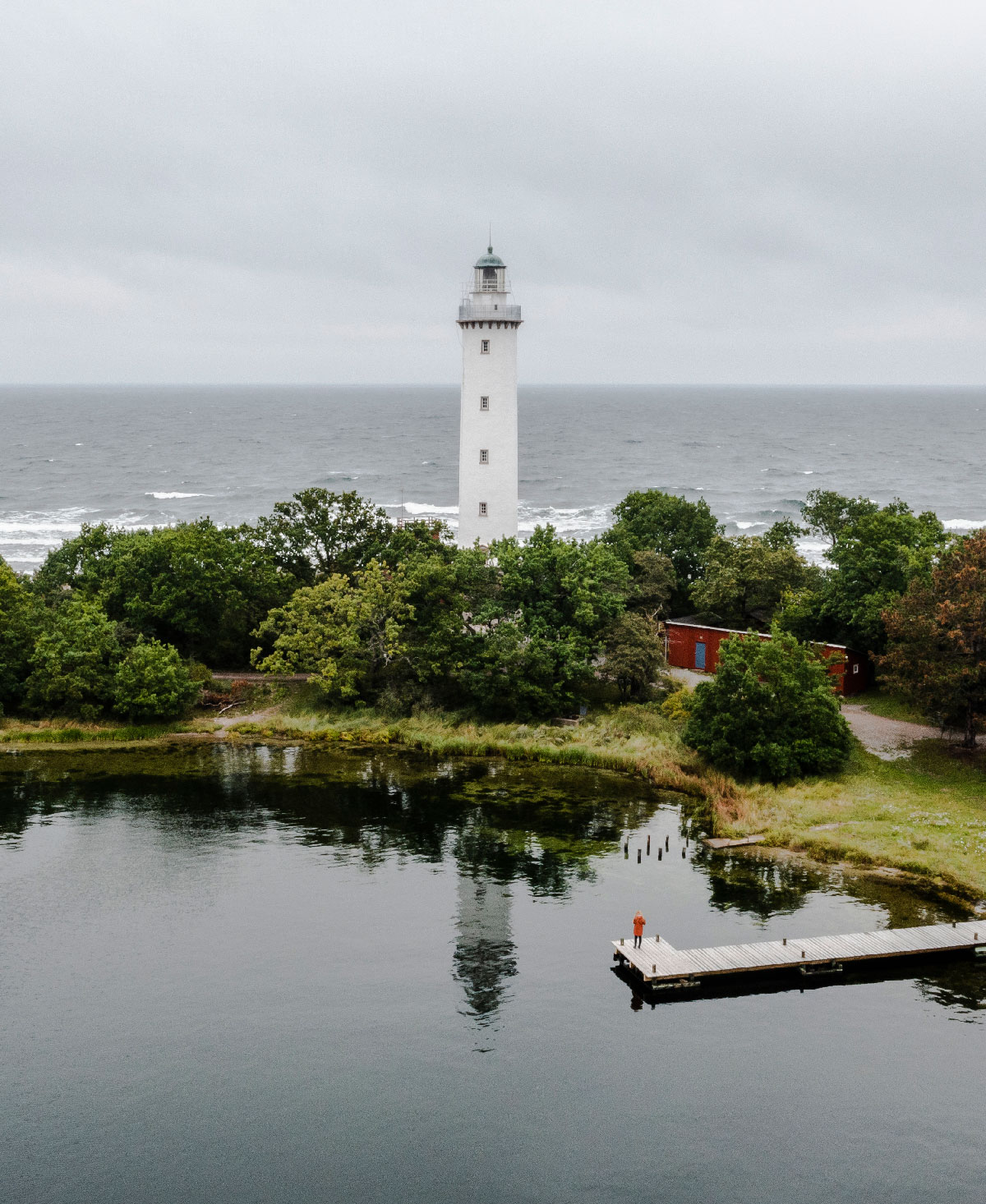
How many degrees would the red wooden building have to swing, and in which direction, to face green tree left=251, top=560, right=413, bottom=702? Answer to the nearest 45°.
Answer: approximately 45° to its right

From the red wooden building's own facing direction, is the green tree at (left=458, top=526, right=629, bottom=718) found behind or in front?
in front

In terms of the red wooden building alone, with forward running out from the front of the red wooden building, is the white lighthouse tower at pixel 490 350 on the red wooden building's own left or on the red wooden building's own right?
on the red wooden building's own right

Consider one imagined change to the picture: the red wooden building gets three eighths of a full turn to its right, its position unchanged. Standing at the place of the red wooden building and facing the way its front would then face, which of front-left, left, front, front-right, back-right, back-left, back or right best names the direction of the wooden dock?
back

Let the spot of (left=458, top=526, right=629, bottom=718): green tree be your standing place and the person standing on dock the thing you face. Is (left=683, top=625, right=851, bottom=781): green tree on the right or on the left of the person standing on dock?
left

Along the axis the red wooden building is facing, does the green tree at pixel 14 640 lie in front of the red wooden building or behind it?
in front

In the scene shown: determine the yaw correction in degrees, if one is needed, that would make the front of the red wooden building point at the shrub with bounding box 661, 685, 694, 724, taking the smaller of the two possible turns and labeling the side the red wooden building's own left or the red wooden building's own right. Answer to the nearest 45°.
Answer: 0° — it already faces it

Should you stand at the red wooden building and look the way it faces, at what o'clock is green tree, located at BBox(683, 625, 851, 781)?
The green tree is roughly at 11 o'clock from the red wooden building.

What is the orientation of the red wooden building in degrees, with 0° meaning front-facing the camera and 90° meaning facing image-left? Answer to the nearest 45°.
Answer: approximately 45°

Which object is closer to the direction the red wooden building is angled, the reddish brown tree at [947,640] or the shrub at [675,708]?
the shrub

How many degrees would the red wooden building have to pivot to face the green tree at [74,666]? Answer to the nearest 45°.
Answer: approximately 45° to its right
